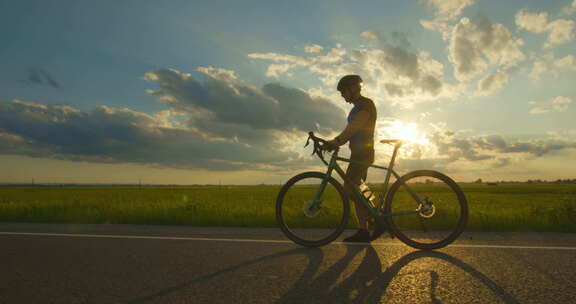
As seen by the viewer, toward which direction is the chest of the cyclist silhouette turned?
to the viewer's left

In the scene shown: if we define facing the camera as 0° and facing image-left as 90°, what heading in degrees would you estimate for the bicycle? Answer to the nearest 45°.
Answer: approximately 90°
